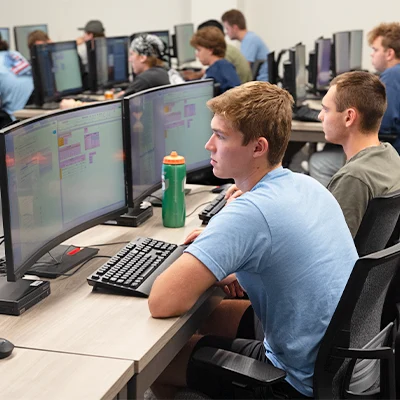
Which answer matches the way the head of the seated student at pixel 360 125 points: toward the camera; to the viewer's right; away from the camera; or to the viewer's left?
to the viewer's left

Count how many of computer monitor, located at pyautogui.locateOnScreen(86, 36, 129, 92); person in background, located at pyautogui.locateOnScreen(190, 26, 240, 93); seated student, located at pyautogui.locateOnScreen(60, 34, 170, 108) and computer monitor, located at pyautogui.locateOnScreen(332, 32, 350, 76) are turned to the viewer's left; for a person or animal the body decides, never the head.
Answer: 2

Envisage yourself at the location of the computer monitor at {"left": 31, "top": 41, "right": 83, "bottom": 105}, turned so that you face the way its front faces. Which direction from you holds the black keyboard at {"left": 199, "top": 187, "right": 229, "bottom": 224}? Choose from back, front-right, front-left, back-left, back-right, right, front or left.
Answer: front-right

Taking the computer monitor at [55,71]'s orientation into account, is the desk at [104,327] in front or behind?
in front

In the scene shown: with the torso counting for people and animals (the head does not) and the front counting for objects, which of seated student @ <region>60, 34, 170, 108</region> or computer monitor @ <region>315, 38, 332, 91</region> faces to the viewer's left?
the seated student

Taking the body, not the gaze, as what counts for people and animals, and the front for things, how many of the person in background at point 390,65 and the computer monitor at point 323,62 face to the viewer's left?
1

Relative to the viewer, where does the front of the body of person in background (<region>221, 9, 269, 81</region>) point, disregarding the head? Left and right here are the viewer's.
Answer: facing to the left of the viewer

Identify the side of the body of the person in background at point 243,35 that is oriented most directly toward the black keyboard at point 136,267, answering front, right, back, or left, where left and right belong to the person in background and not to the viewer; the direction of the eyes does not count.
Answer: left

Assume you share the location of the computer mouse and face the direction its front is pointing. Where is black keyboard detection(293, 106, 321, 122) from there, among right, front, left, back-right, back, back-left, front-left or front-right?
right

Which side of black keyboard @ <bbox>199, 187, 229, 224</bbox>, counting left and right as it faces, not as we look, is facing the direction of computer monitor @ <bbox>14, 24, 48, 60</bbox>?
back

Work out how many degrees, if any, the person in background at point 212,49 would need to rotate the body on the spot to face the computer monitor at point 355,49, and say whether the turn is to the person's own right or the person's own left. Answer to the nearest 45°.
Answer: approximately 135° to the person's own right

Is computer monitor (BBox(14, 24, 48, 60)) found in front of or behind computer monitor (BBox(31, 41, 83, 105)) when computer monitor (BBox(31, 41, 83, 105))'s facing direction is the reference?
behind

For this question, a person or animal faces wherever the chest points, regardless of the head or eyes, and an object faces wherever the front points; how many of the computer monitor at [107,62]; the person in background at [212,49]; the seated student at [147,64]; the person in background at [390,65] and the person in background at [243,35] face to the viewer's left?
4

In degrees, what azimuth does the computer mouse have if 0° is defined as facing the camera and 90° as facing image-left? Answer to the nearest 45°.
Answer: approximately 135°

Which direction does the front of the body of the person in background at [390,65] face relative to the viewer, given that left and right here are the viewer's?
facing to the left of the viewer

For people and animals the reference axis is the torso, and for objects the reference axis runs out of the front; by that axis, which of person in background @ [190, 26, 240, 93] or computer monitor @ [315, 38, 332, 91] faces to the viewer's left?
the person in background
